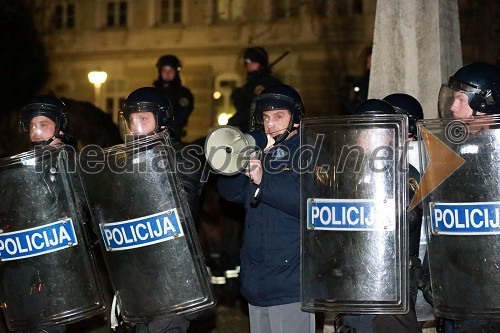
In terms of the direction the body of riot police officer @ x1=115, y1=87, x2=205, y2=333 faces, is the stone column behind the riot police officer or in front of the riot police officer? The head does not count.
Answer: behind

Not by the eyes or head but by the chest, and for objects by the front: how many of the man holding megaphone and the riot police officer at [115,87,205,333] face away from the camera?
0

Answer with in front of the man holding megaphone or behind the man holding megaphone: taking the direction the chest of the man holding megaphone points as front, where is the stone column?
behind

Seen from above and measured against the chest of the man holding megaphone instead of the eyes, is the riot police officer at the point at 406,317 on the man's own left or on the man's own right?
on the man's own left

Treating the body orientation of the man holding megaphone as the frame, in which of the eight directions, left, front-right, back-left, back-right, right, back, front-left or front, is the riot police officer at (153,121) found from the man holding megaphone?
right

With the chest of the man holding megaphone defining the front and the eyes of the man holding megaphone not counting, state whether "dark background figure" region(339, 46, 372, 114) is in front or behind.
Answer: behind

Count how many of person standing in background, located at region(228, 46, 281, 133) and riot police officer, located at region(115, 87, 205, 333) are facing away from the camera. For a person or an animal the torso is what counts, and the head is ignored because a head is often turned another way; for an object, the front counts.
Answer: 0

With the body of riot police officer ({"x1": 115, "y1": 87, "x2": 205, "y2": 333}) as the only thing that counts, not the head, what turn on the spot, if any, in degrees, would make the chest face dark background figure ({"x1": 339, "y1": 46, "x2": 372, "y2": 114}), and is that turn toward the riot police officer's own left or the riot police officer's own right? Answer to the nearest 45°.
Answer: approximately 180°

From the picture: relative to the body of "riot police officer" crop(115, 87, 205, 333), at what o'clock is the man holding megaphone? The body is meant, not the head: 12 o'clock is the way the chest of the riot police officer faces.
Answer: The man holding megaphone is roughly at 9 o'clock from the riot police officer.
